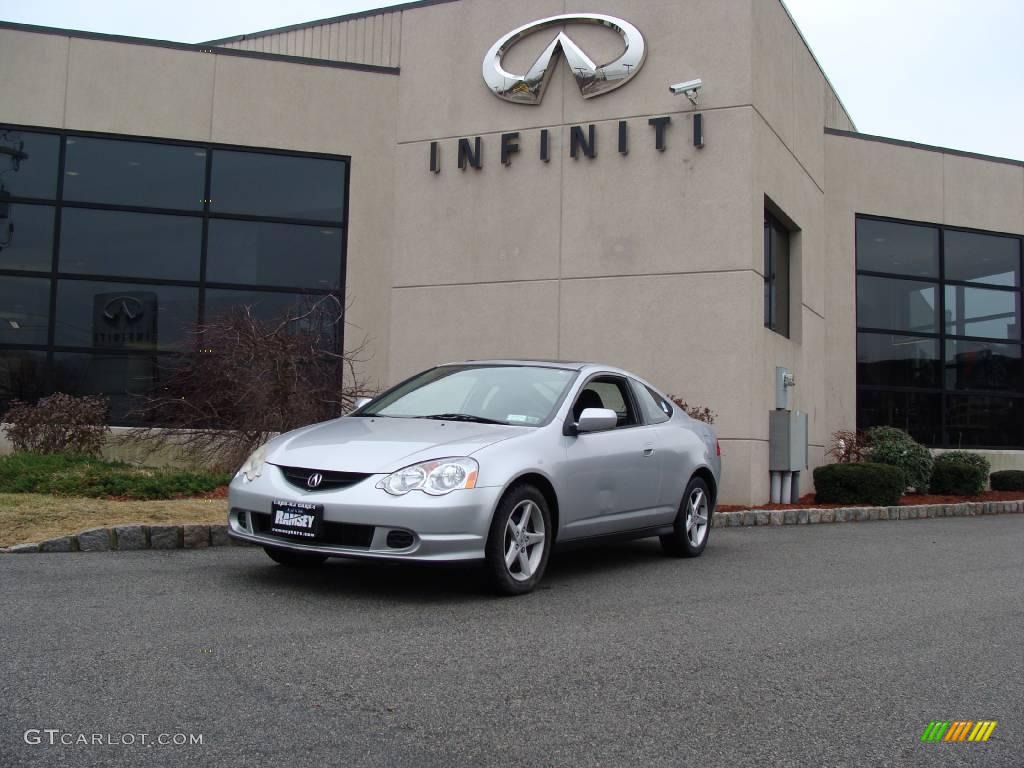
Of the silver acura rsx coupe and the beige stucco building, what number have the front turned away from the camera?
0

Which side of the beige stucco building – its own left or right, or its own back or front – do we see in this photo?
front

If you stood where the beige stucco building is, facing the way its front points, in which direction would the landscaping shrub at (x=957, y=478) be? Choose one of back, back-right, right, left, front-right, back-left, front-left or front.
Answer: left

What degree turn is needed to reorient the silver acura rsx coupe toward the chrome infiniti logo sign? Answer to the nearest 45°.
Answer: approximately 135° to its right

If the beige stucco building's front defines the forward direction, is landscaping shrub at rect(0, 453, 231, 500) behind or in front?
in front

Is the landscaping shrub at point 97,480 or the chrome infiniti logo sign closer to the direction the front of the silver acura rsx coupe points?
the landscaping shrub

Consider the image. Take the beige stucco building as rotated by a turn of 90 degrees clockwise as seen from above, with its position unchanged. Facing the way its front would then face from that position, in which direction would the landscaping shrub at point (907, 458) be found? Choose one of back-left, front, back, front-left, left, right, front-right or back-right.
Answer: back

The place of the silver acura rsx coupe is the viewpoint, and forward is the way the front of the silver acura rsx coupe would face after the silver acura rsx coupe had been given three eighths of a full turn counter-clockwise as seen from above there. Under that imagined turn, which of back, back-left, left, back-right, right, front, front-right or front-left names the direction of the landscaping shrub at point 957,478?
front-left

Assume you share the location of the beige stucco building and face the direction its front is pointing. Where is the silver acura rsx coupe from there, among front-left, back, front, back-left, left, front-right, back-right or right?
front

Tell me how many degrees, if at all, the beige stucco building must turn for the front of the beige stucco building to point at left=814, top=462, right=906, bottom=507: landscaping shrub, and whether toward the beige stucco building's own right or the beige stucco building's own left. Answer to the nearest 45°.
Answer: approximately 90° to the beige stucco building's own left

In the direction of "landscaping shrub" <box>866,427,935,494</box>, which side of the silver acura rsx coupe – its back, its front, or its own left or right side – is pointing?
back

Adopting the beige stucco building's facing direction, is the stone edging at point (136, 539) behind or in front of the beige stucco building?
in front

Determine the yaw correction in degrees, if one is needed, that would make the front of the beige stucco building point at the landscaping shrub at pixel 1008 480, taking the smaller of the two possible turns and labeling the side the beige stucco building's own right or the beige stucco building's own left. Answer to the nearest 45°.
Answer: approximately 90° to the beige stucco building's own left
